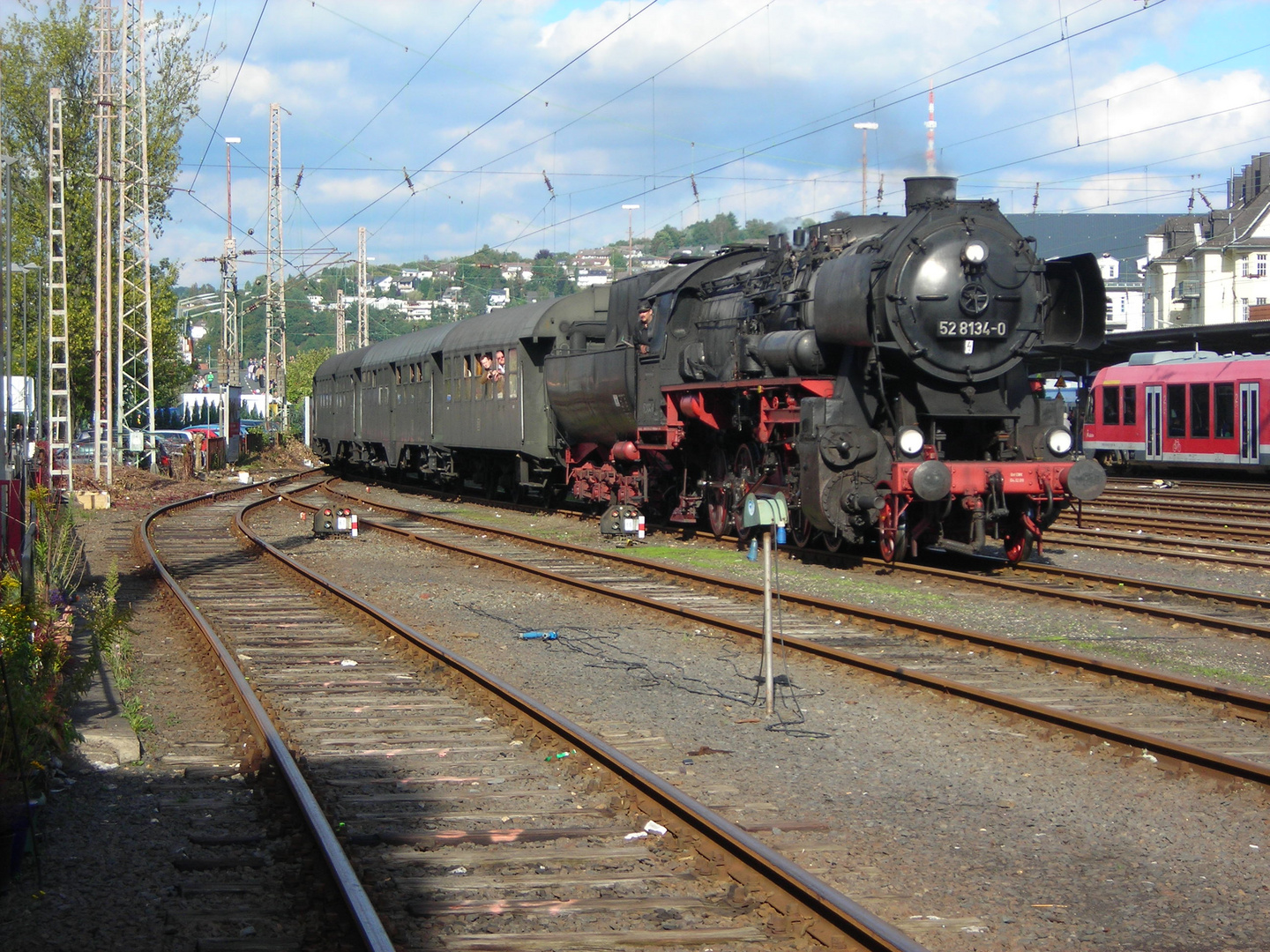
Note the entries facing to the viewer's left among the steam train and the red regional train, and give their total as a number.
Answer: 1

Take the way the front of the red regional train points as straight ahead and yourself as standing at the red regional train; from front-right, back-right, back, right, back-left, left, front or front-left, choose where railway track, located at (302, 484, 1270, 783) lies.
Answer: left

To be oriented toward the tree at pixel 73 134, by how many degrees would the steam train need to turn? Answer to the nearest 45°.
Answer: approximately 180°

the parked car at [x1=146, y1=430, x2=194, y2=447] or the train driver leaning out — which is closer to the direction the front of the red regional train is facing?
the parked car

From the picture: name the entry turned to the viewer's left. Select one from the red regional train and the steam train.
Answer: the red regional train

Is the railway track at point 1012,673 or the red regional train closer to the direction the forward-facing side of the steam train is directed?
the railway track

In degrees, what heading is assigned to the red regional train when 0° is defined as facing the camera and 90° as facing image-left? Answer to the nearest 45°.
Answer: approximately 90°

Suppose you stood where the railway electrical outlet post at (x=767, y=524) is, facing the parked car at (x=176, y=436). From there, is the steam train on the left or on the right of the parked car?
right

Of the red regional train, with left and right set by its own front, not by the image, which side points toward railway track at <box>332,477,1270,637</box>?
left

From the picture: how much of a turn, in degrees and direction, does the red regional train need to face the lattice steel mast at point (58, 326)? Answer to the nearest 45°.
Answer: approximately 45° to its left

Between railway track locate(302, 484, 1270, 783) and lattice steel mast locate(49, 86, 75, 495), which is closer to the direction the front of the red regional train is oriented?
the lattice steel mast

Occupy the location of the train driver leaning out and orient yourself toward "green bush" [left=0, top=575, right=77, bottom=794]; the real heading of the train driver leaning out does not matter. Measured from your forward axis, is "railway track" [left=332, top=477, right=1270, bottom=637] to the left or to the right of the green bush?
left

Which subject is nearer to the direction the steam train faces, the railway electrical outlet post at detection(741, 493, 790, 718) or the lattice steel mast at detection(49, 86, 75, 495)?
the railway electrical outlet post

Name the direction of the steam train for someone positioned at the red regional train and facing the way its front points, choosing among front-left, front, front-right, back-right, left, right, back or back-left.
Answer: left

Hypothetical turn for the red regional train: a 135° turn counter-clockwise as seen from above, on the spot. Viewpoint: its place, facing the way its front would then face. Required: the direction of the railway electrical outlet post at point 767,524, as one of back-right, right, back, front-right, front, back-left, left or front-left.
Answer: front-right

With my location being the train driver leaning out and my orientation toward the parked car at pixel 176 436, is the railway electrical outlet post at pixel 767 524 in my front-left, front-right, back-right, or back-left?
back-left

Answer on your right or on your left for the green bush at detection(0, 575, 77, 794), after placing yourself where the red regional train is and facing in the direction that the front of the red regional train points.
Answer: on your left

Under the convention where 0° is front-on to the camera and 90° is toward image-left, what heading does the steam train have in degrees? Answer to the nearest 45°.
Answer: approximately 315°

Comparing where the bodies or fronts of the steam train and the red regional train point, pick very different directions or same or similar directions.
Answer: very different directions
